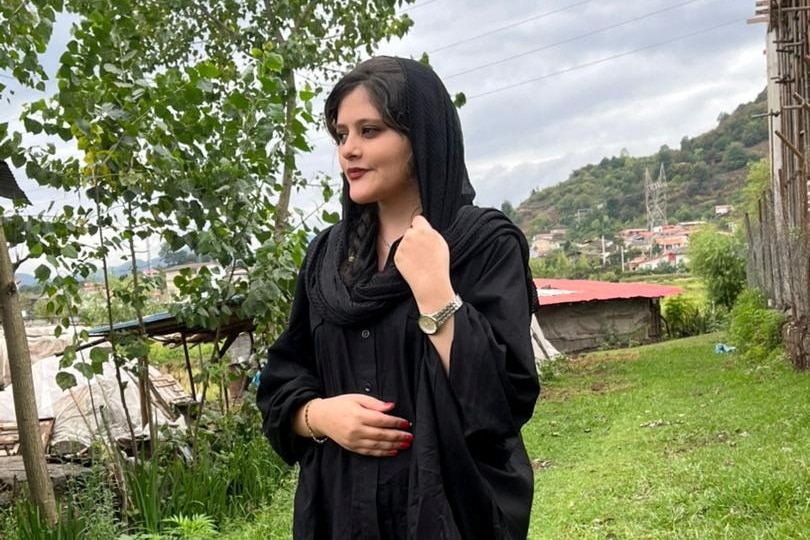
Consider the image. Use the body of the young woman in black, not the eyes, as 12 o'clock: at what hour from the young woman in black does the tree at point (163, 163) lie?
The tree is roughly at 4 o'clock from the young woman in black.

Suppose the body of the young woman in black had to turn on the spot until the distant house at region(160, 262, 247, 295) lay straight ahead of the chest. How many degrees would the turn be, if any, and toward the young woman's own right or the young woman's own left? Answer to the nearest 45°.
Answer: approximately 135° to the young woman's own right

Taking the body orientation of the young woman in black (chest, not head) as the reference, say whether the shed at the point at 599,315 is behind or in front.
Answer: behind

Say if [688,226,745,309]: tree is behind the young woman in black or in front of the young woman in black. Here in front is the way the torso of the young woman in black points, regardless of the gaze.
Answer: behind

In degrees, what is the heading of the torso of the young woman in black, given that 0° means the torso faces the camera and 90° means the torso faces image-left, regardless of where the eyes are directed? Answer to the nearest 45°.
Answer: approximately 45°

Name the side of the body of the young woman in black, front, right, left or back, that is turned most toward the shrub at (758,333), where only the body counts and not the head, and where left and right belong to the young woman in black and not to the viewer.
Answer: back

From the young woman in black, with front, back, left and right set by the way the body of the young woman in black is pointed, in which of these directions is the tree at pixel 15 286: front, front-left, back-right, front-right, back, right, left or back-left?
right

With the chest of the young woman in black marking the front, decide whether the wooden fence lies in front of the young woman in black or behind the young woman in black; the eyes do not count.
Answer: behind

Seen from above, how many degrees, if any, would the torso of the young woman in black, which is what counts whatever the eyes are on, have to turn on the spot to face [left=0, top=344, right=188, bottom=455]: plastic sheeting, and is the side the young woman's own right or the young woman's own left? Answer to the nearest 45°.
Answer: approximately 90° to the young woman's own right
